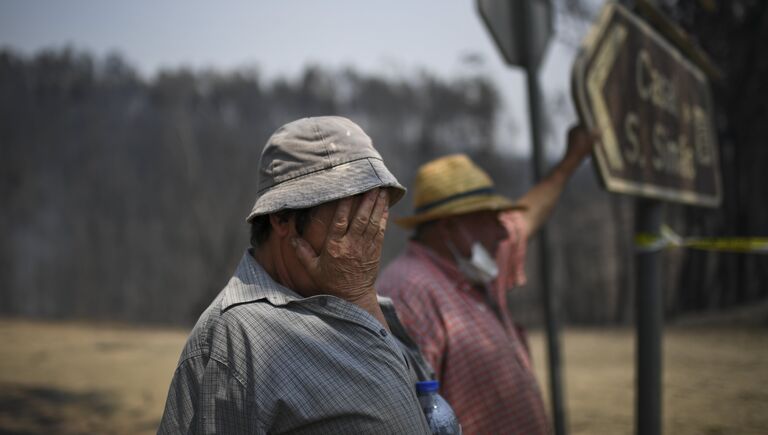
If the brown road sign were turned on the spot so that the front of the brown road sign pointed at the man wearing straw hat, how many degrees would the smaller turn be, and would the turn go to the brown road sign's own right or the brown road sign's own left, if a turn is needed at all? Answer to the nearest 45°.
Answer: approximately 90° to the brown road sign's own right

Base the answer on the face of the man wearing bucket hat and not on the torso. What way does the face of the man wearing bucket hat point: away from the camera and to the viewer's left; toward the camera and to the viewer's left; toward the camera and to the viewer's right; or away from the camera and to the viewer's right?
toward the camera and to the viewer's right

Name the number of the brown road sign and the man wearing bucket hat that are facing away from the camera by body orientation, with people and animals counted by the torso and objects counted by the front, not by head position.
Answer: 0
